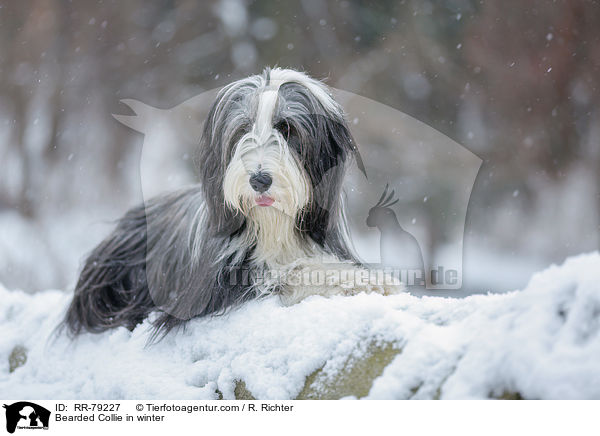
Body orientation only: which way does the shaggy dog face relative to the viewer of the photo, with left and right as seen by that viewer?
facing the viewer and to the right of the viewer
